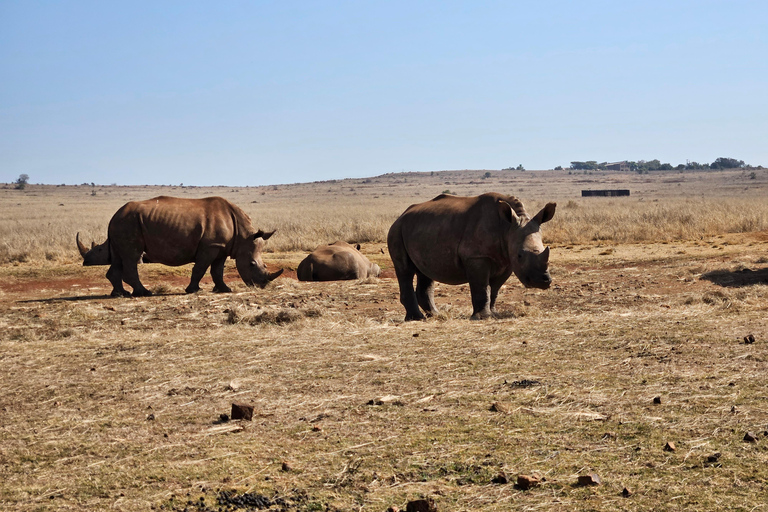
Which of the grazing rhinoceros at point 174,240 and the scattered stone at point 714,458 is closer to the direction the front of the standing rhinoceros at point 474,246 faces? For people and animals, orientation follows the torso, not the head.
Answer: the scattered stone

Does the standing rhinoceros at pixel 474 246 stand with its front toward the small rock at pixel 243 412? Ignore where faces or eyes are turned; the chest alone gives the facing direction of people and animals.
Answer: no

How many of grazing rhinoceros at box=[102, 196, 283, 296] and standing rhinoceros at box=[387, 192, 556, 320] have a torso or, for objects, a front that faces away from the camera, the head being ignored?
0

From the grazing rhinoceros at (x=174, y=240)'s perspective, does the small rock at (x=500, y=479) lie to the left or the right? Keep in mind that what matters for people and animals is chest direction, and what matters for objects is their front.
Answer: on its right

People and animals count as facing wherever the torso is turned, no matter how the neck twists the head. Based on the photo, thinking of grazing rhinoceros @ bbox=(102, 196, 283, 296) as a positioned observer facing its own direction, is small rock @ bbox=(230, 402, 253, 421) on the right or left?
on its right

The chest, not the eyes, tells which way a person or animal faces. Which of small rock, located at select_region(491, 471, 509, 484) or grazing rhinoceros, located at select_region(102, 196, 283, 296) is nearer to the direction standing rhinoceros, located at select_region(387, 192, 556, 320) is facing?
the small rock

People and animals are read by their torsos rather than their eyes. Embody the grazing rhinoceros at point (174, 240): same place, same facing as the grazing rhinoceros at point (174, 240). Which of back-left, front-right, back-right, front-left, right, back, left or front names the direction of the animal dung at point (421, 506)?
right

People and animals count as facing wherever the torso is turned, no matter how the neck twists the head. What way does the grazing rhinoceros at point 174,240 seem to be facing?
to the viewer's right

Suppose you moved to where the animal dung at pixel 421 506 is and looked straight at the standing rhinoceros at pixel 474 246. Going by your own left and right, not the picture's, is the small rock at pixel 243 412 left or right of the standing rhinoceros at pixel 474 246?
left

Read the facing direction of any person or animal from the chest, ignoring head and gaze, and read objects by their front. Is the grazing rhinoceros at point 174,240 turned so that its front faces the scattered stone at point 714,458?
no

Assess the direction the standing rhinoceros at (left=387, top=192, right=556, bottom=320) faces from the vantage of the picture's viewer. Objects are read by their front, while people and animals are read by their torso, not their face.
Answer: facing the viewer and to the right of the viewer

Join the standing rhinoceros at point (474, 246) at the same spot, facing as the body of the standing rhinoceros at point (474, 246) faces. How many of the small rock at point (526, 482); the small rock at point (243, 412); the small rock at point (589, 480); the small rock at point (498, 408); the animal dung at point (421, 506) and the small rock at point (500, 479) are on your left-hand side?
0

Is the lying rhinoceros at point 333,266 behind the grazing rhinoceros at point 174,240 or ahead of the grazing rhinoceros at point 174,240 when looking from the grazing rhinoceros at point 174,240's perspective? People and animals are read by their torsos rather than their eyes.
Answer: ahead

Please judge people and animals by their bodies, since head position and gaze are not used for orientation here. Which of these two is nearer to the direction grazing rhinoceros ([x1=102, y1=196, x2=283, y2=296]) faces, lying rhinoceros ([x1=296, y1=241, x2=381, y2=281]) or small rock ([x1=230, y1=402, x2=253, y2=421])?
the lying rhinoceros

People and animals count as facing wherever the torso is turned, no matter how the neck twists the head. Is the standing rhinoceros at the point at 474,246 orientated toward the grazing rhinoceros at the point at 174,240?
no

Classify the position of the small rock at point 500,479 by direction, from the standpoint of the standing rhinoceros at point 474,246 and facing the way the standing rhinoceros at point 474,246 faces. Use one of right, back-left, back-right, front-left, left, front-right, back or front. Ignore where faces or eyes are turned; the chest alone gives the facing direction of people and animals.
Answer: front-right
